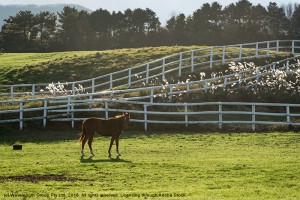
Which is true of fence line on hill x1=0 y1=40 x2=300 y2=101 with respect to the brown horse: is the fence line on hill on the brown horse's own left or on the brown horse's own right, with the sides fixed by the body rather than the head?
on the brown horse's own left

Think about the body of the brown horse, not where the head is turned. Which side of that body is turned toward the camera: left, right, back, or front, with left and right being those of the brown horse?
right

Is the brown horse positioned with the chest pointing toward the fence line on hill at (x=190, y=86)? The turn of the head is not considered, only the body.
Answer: no
